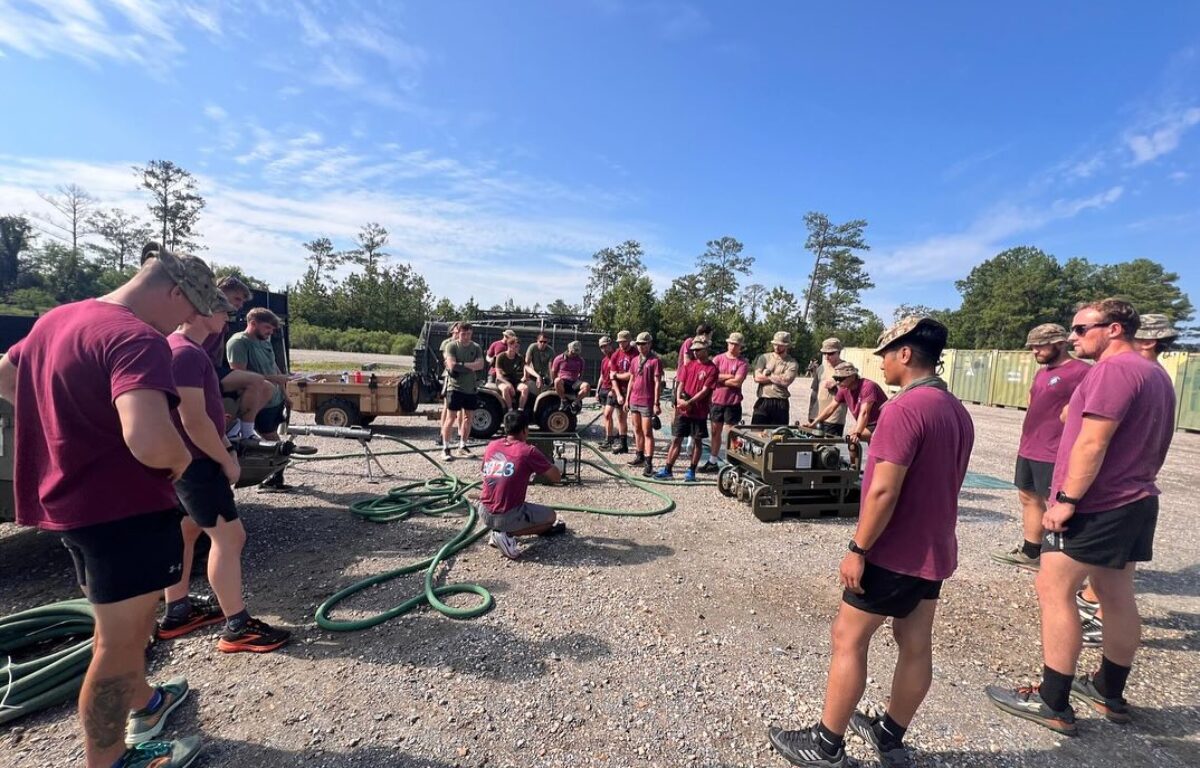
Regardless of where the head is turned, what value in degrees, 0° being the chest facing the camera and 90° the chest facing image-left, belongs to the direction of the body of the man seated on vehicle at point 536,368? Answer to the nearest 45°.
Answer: approximately 0°

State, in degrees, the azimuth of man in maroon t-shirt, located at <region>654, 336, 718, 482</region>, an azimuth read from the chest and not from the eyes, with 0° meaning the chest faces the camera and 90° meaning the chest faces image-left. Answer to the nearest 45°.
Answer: approximately 45°

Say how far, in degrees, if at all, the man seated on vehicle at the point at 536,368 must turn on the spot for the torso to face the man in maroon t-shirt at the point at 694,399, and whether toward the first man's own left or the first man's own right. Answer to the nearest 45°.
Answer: approximately 45° to the first man's own left

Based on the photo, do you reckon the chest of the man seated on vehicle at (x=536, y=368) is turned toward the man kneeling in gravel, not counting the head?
yes

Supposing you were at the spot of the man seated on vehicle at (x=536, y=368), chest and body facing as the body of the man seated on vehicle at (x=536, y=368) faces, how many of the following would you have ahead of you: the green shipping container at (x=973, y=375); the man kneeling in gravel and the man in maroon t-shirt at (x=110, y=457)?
2

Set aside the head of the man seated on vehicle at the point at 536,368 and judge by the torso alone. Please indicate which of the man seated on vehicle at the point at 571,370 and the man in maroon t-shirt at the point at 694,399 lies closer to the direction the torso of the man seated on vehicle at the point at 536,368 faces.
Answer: the man in maroon t-shirt

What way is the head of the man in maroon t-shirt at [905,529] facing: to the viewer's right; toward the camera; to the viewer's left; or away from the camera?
to the viewer's left

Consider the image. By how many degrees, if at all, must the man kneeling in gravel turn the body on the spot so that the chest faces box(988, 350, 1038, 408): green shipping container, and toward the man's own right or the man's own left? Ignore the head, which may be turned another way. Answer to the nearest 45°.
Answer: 0° — they already face it

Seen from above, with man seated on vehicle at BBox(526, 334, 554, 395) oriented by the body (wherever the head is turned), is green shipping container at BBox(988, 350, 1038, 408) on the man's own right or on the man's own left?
on the man's own left

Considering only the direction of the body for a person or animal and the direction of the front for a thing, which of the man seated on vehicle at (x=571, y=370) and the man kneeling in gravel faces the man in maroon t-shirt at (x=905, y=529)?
the man seated on vehicle

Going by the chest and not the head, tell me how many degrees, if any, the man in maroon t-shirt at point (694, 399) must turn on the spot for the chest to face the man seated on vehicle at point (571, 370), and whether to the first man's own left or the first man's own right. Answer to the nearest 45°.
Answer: approximately 90° to the first man's own right
